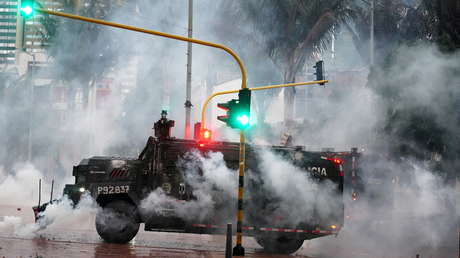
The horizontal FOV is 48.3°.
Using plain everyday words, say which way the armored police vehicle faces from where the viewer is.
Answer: facing to the left of the viewer

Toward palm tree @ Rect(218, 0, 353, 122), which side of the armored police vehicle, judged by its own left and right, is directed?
right
